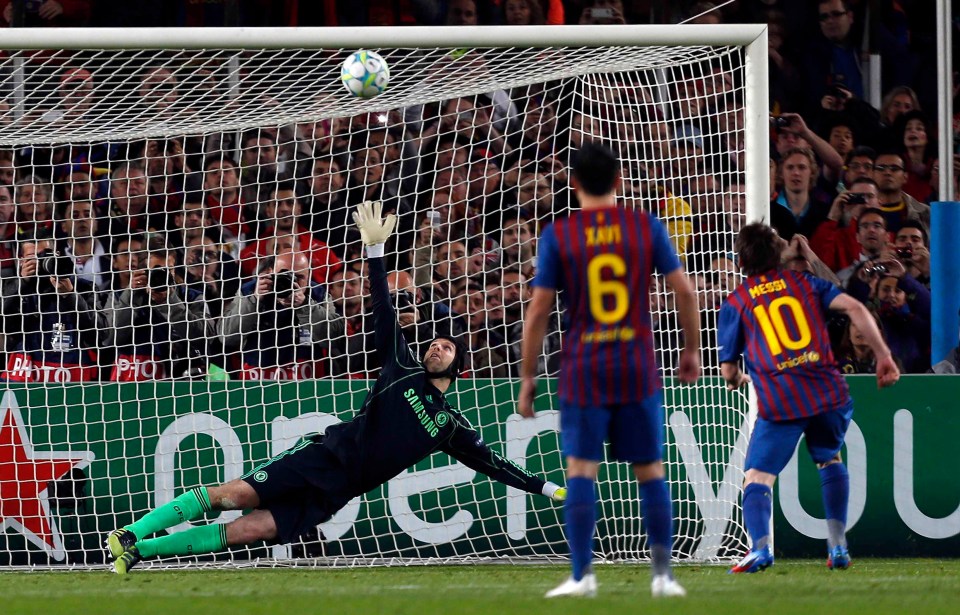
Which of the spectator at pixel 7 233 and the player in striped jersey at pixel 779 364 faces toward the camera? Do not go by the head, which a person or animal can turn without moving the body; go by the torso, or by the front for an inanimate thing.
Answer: the spectator

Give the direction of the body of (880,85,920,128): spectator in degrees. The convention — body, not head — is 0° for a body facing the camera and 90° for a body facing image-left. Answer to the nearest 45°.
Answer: approximately 0°

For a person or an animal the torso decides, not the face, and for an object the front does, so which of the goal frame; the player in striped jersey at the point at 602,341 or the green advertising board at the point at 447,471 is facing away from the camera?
the player in striped jersey

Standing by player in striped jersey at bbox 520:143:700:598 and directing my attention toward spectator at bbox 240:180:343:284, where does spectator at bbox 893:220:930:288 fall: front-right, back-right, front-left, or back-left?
front-right

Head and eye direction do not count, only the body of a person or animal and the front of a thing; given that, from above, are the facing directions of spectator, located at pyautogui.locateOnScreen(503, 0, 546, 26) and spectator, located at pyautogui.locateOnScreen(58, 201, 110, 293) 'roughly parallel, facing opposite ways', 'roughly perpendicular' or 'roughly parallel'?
roughly parallel

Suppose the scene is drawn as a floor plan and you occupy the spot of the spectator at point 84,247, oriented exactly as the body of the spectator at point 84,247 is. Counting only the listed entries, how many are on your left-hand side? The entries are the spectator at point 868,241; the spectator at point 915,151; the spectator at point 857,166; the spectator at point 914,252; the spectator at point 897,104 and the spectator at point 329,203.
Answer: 6

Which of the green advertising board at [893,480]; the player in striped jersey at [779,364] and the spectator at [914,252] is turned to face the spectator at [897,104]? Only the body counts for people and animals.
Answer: the player in striped jersey

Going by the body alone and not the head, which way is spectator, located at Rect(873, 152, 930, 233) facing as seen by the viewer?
toward the camera

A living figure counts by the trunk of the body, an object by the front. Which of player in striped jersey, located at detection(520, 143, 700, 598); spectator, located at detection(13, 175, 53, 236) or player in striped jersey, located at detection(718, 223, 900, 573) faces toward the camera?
the spectator

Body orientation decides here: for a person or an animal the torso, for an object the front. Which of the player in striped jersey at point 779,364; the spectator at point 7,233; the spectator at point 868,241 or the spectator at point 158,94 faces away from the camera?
the player in striped jersey

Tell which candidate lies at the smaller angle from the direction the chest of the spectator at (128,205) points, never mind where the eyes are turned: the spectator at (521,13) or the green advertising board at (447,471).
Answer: the green advertising board

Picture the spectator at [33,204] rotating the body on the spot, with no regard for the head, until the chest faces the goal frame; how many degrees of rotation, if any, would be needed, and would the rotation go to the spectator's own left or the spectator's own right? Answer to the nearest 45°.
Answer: approximately 45° to the spectator's own left

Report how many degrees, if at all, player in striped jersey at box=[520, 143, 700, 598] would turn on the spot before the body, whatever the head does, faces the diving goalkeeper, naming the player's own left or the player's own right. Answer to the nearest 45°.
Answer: approximately 45° to the player's own left

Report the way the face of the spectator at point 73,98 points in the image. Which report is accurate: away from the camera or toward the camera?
toward the camera

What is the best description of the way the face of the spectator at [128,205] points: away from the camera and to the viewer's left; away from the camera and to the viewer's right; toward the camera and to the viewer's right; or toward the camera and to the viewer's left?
toward the camera and to the viewer's right

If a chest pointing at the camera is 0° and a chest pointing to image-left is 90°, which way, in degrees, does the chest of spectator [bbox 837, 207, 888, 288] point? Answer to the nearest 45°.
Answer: approximately 0°

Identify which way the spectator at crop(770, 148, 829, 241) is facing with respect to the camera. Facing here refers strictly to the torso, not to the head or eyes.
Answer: toward the camera

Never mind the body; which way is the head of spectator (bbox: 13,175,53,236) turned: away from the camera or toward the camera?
toward the camera

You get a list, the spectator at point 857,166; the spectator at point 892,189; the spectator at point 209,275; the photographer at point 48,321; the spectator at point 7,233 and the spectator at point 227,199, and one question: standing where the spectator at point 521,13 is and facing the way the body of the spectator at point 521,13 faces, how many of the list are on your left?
2
